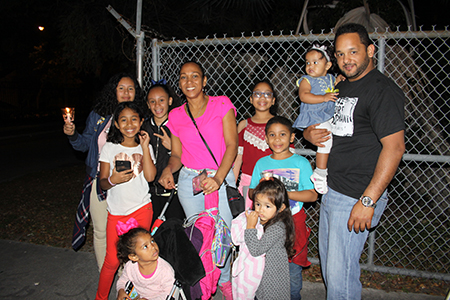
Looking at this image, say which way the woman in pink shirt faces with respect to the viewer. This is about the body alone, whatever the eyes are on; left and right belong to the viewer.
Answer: facing the viewer

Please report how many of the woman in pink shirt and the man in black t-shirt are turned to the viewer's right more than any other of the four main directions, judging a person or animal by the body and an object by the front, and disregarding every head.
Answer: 0

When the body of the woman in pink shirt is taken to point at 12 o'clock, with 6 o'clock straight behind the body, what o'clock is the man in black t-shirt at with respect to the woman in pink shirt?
The man in black t-shirt is roughly at 10 o'clock from the woman in pink shirt.

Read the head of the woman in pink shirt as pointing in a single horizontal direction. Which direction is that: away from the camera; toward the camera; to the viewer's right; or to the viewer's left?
toward the camera

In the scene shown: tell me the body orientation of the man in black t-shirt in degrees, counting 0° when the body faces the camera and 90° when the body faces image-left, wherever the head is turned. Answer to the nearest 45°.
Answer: approximately 45°

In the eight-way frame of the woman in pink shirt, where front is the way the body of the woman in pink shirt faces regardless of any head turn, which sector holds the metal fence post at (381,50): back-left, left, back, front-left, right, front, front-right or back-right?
left

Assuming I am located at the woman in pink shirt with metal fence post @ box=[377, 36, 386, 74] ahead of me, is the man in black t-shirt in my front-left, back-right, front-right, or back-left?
front-right

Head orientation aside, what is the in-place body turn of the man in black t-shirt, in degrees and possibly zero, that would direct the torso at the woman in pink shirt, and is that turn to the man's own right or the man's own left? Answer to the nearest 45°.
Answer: approximately 45° to the man's own right

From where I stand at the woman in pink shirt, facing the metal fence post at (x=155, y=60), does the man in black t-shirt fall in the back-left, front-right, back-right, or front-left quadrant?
back-right

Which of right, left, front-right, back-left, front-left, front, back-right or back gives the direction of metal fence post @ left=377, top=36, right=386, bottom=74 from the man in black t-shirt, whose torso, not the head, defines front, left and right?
back-right

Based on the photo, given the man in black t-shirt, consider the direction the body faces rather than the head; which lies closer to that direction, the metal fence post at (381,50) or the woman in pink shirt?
the woman in pink shirt
